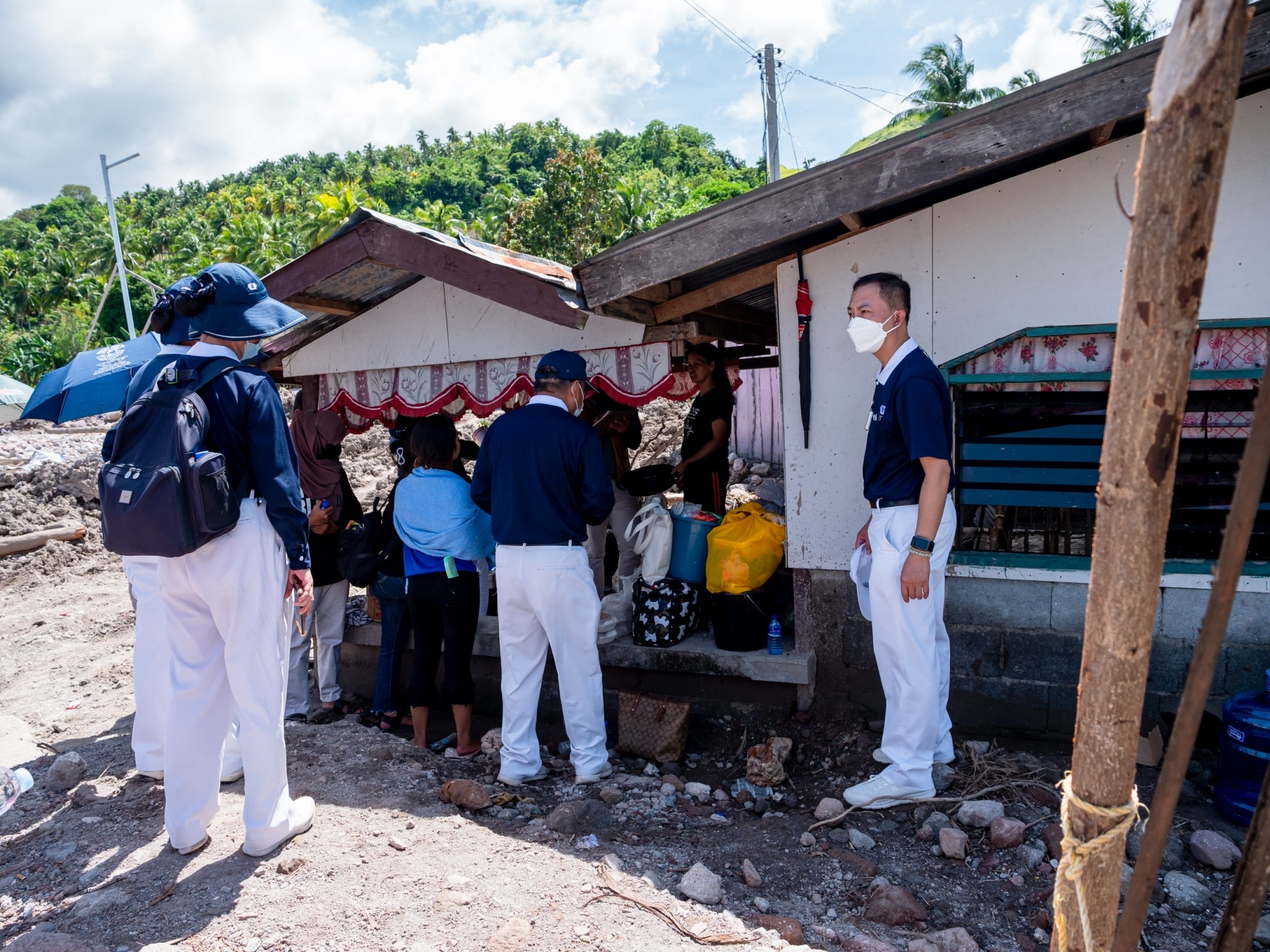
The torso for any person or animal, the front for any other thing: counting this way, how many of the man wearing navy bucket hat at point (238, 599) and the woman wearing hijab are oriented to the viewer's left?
0

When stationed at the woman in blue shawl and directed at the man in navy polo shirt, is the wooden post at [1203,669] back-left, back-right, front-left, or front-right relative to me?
front-right

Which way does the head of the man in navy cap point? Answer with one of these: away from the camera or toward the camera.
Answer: away from the camera

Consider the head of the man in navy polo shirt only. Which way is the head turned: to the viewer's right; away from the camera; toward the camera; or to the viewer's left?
to the viewer's left

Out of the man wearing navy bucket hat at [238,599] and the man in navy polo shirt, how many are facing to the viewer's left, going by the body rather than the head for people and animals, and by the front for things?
1

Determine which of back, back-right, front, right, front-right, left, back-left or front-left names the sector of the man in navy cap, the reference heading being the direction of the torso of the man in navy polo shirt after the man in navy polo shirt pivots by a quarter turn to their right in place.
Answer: left

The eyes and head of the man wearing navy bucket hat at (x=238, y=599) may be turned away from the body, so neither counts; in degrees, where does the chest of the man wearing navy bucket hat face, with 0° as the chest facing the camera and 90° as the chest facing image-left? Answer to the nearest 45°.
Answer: approximately 225°

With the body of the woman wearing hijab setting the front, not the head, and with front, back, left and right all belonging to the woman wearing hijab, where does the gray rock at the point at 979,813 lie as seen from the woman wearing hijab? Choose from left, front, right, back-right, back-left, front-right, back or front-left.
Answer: front

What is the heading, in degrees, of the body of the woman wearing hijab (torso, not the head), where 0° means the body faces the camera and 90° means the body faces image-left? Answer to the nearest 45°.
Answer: approximately 315°

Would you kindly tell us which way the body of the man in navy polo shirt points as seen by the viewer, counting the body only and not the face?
to the viewer's left

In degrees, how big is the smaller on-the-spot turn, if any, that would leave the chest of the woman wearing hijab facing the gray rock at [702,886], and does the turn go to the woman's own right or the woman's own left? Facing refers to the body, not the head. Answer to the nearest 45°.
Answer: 0° — they already face it

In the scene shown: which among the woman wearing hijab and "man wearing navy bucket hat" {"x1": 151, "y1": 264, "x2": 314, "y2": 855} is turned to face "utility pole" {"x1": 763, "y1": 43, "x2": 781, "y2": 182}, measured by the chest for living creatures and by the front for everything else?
the man wearing navy bucket hat
